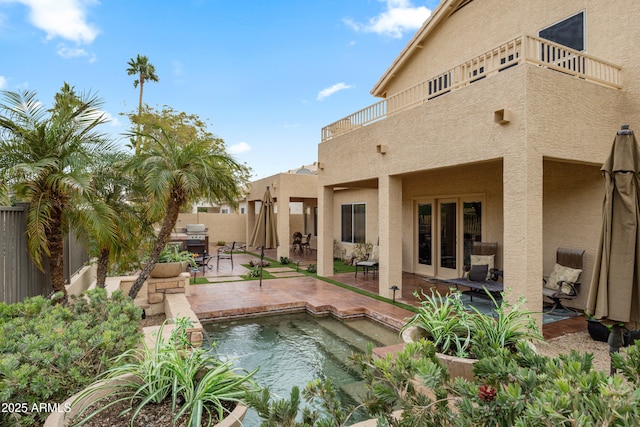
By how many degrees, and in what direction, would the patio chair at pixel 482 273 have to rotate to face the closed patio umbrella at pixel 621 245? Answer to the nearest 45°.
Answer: approximately 45° to its left

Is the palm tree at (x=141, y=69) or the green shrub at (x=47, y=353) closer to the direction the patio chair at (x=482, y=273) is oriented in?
the green shrub

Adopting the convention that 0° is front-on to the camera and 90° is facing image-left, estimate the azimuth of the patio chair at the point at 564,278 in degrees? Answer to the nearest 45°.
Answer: approximately 45°
